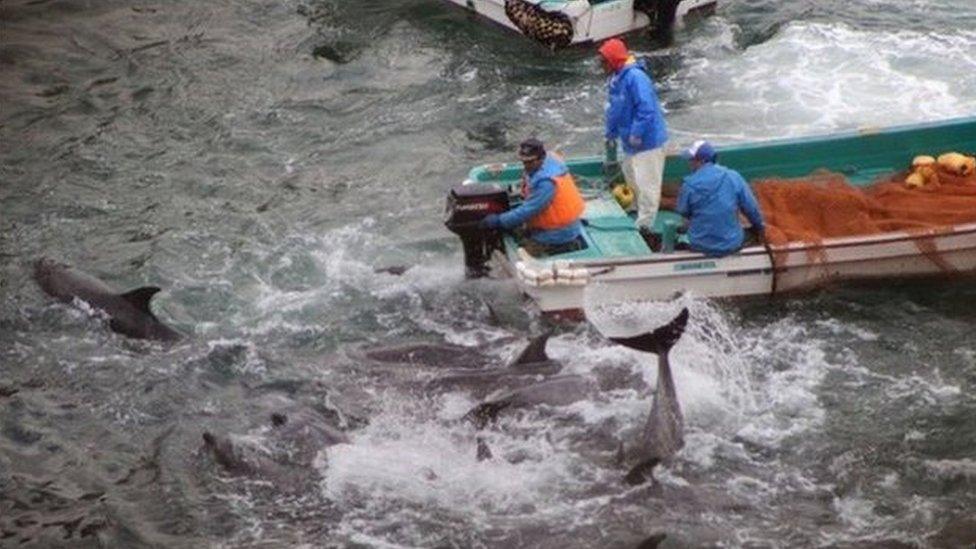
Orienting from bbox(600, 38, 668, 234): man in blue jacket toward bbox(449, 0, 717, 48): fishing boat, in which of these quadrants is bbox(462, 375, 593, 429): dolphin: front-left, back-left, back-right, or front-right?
back-left

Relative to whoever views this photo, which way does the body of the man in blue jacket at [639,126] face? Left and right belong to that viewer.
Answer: facing to the left of the viewer

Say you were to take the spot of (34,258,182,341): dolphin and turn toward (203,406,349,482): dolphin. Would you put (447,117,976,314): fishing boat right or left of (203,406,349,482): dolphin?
left

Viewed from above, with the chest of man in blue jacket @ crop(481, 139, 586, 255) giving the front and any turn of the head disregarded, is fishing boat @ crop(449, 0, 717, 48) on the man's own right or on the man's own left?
on the man's own right

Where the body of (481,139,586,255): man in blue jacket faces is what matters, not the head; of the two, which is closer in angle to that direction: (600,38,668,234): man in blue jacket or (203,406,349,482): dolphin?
the dolphin

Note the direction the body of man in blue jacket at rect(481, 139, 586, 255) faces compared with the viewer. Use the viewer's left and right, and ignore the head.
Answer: facing to the left of the viewer

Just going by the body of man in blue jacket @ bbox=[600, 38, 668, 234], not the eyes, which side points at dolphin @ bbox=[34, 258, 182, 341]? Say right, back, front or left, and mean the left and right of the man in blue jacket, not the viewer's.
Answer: front

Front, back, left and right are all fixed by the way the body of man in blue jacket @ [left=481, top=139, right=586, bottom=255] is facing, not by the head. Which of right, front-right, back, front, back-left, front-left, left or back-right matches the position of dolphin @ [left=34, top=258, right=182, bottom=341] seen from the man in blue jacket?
front

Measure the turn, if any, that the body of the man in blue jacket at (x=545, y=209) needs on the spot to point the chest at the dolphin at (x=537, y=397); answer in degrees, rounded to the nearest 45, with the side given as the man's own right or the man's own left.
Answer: approximately 90° to the man's own left

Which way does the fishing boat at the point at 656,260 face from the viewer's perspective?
to the viewer's right

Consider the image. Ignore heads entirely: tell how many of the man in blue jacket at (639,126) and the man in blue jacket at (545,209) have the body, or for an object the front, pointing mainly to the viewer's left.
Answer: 2

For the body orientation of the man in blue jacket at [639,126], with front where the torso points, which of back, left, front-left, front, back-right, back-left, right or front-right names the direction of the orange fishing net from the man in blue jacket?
back

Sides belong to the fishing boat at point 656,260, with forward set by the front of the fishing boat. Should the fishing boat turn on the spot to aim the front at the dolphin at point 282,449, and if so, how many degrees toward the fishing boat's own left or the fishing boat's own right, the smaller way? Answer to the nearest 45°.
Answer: approximately 135° to the fishing boat's own right

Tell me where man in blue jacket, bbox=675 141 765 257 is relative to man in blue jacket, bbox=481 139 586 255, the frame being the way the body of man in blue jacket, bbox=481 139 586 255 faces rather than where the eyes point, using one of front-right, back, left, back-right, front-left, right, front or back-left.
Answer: back

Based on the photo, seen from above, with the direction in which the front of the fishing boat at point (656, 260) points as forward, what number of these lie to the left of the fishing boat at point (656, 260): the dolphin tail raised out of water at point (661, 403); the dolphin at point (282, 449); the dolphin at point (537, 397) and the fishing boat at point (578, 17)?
1
